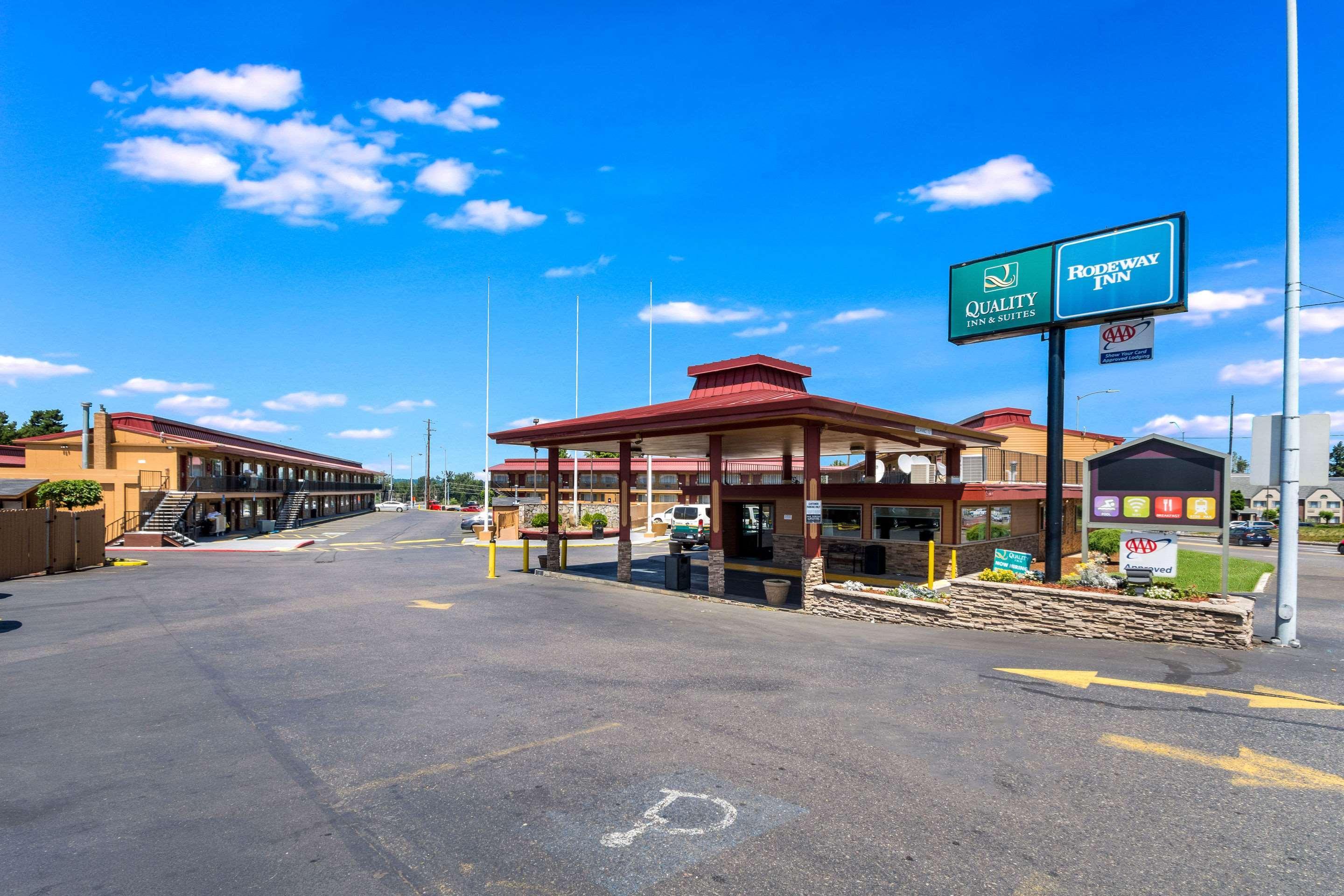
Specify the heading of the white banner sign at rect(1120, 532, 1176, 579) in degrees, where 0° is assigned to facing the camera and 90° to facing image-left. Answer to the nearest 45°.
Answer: approximately 0°

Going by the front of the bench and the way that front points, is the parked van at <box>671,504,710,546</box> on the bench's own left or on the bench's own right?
on the bench's own right

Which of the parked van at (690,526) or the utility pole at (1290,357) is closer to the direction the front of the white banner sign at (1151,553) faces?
the utility pole

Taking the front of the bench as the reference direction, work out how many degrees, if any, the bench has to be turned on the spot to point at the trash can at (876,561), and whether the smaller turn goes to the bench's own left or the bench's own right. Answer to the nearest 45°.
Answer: approximately 90° to the bench's own left

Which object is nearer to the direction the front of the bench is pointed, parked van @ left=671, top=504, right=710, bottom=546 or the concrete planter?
the concrete planter

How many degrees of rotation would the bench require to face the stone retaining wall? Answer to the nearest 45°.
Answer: approximately 45° to its left

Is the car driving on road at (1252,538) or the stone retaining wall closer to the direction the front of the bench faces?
the stone retaining wall

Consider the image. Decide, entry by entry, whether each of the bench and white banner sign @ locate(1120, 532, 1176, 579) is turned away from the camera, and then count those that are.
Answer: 0

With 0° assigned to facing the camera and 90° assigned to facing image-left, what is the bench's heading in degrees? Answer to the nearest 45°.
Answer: approximately 45°

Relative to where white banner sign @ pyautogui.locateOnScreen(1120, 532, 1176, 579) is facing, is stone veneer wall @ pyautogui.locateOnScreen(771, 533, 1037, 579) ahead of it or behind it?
behind
